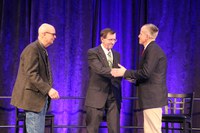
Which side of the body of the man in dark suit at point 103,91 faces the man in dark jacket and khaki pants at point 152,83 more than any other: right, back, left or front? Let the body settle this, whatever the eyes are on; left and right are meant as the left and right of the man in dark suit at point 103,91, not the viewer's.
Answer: front

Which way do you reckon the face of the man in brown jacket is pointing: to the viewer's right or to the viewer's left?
to the viewer's right

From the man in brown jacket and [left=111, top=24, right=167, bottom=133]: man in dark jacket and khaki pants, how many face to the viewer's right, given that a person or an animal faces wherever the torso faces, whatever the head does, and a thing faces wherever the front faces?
1

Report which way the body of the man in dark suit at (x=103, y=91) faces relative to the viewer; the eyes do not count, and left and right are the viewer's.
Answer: facing the viewer and to the right of the viewer

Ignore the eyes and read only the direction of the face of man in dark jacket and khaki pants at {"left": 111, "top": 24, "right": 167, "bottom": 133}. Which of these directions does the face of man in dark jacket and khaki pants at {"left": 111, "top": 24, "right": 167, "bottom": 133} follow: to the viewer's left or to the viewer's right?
to the viewer's left

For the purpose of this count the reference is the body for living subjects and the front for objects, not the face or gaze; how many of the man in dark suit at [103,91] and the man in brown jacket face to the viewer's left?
0

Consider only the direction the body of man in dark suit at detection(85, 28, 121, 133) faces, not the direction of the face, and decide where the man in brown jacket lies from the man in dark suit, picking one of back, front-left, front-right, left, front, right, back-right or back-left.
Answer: right

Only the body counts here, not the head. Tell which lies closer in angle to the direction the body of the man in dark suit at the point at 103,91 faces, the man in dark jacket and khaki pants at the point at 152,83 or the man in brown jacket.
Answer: the man in dark jacket and khaki pants

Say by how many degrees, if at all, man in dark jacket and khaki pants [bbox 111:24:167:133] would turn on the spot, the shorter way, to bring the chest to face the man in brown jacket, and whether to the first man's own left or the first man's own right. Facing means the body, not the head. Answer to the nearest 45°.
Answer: approximately 45° to the first man's own left

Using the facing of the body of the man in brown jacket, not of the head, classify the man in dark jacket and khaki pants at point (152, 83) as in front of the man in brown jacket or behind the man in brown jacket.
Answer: in front

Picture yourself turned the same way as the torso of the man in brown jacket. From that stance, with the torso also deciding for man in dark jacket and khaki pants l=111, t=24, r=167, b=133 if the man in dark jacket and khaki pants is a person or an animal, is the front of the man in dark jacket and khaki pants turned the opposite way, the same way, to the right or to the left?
the opposite way

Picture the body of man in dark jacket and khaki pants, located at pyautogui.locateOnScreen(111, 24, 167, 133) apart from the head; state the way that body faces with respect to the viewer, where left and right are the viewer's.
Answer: facing to the left of the viewer

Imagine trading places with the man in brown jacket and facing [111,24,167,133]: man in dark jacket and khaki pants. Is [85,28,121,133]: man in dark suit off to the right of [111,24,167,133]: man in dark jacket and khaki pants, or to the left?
left

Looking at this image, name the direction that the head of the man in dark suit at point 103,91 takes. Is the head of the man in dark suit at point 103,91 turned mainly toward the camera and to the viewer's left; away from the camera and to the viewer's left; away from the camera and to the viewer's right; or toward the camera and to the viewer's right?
toward the camera and to the viewer's right

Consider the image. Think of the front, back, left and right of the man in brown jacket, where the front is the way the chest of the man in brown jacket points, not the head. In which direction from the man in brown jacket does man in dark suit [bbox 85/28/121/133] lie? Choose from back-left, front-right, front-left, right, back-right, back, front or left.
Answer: front-left
